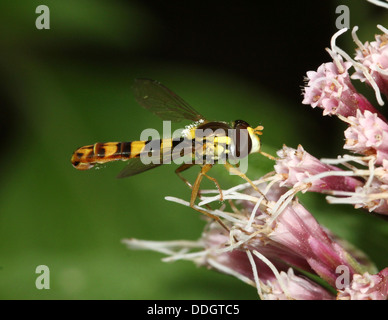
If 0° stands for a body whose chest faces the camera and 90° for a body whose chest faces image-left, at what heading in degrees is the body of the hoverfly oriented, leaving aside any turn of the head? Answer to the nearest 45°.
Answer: approximately 270°
